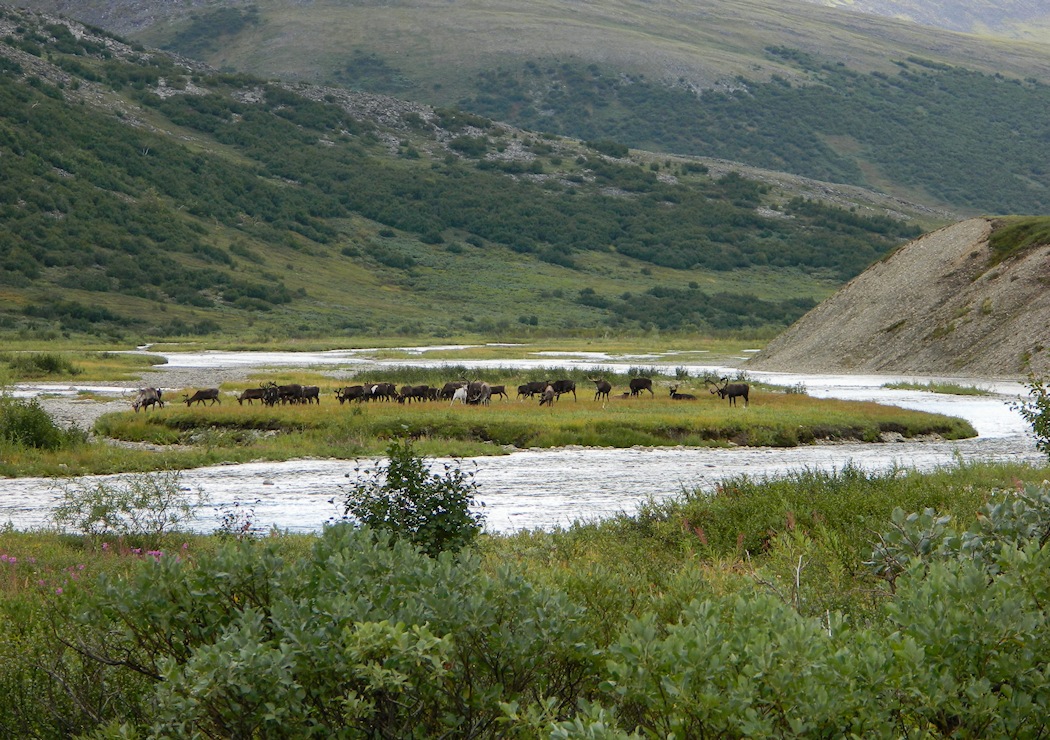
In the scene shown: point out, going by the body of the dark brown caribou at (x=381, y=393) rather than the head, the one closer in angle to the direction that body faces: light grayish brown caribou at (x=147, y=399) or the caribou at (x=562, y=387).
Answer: the light grayish brown caribou

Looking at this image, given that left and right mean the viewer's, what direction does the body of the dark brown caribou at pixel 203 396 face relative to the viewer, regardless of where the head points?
facing to the left of the viewer

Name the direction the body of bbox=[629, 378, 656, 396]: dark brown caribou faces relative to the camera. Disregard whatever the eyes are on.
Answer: to the viewer's left

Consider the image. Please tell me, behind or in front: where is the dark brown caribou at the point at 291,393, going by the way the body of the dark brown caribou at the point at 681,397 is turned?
in front

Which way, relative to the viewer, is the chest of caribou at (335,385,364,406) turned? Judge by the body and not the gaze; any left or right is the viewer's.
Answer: facing to the left of the viewer

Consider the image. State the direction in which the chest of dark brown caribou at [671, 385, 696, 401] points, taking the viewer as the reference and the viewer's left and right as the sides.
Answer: facing to the left of the viewer

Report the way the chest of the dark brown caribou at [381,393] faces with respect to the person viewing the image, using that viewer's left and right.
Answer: facing to the left of the viewer

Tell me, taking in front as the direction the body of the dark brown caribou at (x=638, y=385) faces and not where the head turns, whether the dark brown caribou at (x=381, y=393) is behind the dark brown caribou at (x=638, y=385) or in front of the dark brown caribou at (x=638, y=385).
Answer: in front

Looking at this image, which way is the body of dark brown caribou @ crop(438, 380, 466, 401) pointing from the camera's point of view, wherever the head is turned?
to the viewer's left

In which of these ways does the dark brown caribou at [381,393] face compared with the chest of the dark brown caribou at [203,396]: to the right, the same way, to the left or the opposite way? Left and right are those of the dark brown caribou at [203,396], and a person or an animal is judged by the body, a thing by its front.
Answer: the same way

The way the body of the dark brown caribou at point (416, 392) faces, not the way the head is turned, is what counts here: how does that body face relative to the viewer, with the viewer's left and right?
facing to the left of the viewer

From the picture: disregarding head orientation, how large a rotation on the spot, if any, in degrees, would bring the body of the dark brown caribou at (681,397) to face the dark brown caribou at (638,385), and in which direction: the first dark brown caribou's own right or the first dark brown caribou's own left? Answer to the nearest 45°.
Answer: approximately 45° to the first dark brown caribou's own right

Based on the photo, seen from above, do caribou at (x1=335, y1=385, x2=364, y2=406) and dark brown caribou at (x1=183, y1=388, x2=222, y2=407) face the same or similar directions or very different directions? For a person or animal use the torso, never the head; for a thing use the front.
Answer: same or similar directions

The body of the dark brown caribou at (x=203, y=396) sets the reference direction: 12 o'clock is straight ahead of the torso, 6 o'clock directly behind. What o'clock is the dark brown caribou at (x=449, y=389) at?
the dark brown caribou at (x=449, y=389) is roughly at 6 o'clock from the dark brown caribou at (x=203, y=396).

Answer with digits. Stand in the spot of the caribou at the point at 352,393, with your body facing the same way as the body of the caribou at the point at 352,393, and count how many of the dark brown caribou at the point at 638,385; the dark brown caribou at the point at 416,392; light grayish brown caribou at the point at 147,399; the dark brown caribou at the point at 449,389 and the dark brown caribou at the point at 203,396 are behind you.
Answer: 3

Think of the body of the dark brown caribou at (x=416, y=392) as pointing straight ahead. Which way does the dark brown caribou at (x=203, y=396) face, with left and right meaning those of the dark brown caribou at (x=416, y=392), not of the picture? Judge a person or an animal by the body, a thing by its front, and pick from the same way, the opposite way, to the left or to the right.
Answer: the same way

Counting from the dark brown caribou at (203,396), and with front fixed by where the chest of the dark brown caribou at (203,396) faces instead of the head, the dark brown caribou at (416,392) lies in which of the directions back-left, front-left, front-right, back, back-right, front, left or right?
back
